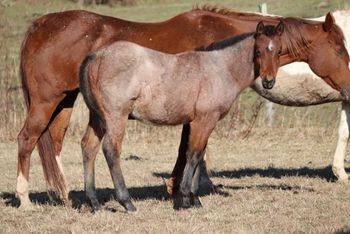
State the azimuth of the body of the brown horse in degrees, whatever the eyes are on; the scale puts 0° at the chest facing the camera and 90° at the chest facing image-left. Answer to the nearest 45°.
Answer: approximately 270°

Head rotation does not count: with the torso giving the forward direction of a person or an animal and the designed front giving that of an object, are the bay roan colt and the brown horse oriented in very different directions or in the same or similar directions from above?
same or similar directions

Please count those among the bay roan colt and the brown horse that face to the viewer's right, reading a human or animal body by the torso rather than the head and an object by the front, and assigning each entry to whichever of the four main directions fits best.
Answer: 2

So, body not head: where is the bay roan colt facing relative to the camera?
to the viewer's right
